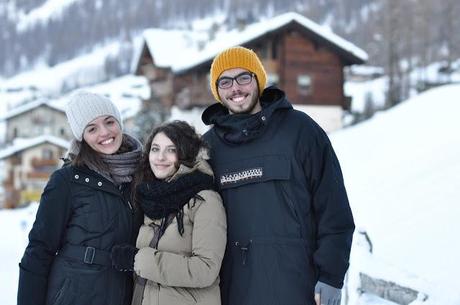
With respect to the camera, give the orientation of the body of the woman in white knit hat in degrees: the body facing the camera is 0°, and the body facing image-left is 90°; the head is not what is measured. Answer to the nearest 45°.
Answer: approximately 315°

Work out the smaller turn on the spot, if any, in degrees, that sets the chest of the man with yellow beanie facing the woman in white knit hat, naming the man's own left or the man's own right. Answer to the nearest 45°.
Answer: approximately 45° to the man's own right

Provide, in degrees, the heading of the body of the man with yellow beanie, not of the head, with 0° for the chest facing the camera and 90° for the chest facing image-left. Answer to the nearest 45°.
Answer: approximately 45°

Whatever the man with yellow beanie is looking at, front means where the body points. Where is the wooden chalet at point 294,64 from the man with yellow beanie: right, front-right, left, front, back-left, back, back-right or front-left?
back-right

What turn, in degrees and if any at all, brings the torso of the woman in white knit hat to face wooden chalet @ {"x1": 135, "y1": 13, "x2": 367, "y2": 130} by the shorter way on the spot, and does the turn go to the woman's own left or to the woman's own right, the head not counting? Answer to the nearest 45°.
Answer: approximately 135° to the woman's own left

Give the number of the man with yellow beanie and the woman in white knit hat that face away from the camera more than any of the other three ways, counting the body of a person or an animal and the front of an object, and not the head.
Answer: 0
